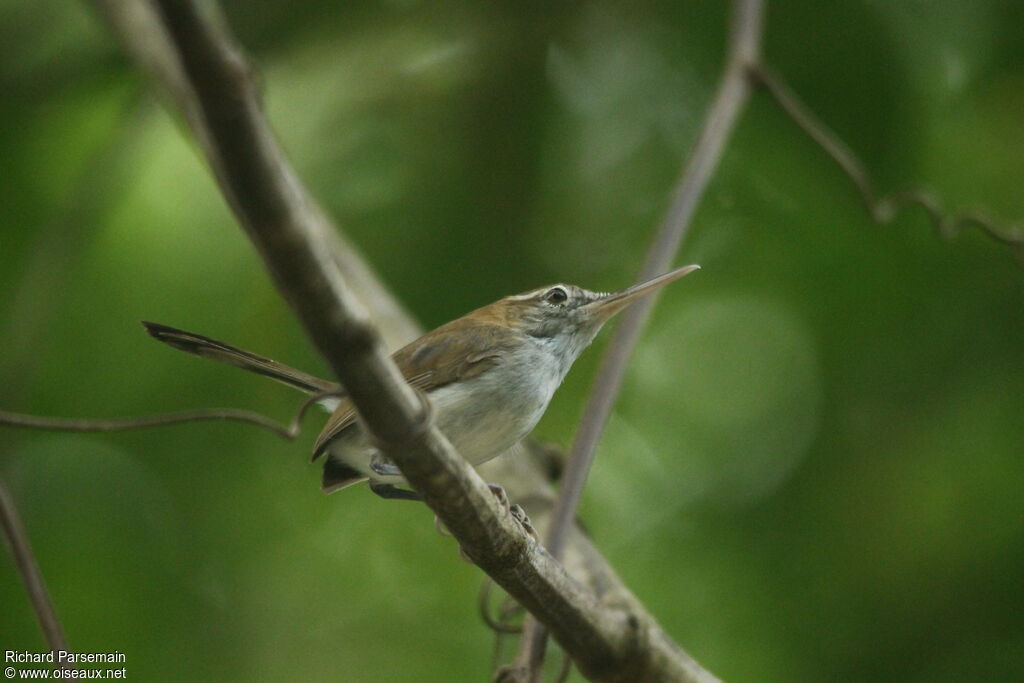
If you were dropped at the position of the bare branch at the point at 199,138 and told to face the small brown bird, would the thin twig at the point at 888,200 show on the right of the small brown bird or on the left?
left

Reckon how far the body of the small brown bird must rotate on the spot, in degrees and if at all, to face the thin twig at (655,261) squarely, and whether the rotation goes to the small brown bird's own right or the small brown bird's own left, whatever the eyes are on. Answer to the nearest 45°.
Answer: approximately 45° to the small brown bird's own left

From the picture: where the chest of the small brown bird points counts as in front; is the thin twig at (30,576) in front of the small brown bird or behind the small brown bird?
behind

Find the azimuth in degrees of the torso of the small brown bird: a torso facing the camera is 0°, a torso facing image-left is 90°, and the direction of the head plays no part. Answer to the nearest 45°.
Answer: approximately 270°

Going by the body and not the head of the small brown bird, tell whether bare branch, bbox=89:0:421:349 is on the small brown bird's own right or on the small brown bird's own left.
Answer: on the small brown bird's own left
